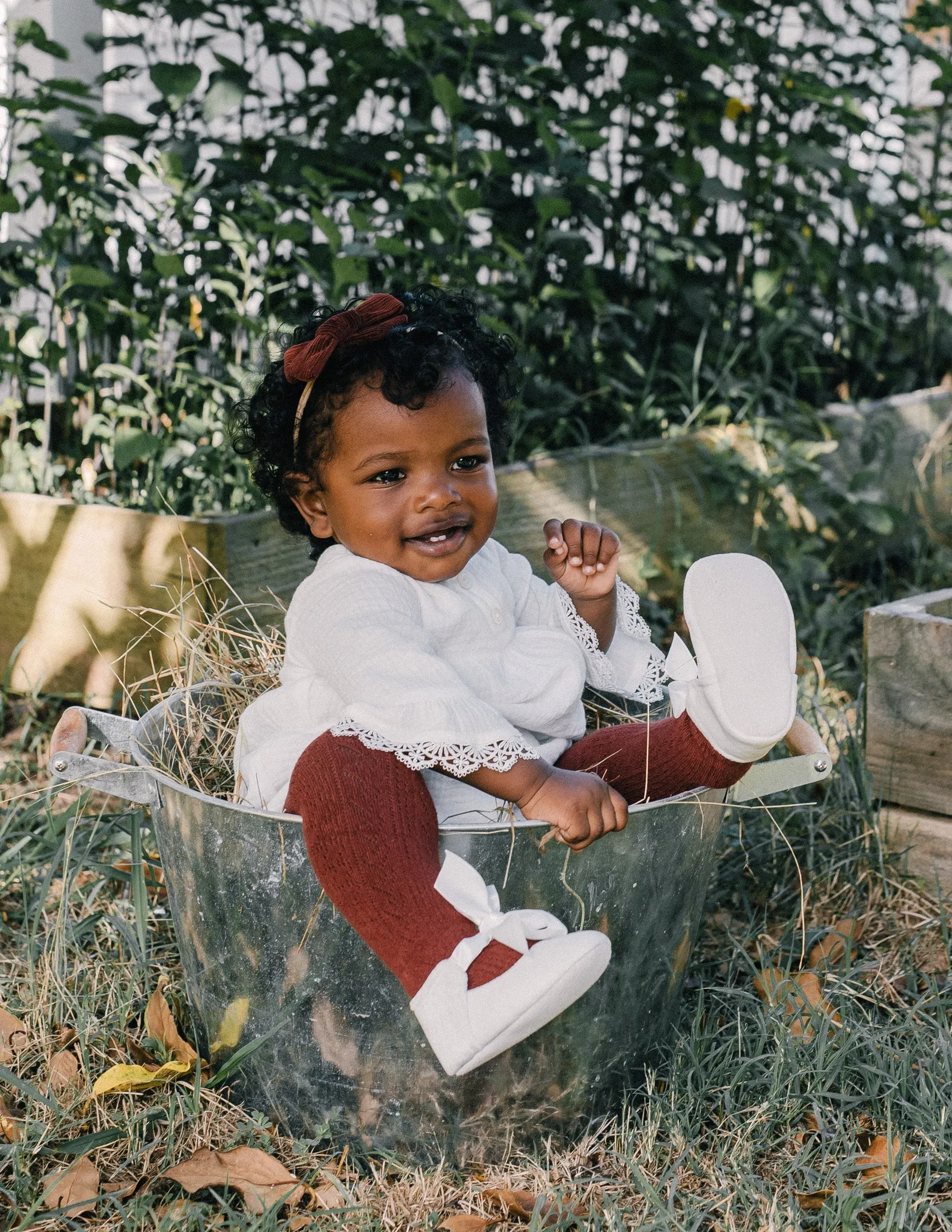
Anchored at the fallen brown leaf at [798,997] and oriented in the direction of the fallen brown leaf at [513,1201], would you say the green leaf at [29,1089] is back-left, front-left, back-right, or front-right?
front-right

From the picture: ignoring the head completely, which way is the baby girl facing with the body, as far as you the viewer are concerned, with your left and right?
facing the viewer and to the right of the viewer

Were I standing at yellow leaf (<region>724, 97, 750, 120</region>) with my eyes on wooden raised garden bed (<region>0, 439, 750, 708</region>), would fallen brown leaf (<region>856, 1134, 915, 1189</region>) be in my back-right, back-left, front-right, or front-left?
front-left

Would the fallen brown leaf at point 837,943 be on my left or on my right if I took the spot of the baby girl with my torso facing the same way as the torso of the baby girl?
on my left

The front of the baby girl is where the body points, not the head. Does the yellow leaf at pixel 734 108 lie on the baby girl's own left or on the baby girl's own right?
on the baby girl's own left

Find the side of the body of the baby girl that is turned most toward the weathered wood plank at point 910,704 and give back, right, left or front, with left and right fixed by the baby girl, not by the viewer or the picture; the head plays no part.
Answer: left
